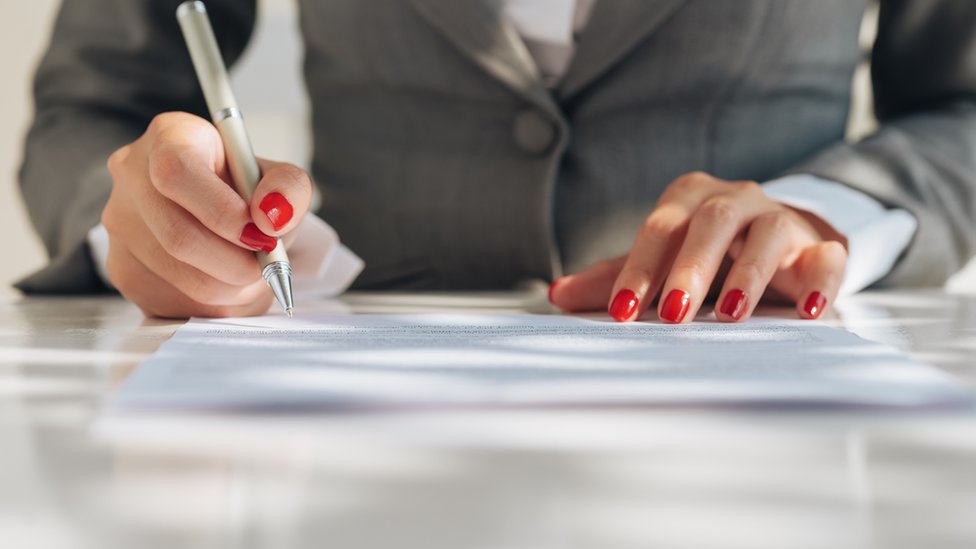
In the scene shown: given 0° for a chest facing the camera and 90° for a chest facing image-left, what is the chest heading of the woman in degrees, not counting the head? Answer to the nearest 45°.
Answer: approximately 0°

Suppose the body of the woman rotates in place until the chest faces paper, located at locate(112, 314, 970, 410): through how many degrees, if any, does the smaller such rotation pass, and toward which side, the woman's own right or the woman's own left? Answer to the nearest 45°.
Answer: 0° — they already face it

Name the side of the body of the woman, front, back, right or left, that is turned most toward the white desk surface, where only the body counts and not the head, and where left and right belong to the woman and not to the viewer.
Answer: front
